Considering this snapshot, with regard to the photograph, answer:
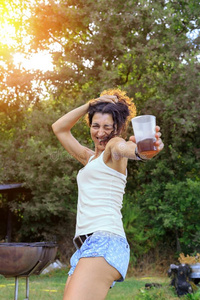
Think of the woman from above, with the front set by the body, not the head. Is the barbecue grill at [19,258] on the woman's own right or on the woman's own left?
on the woman's own right

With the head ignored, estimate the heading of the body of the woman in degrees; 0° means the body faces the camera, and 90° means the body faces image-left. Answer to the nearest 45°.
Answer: approximately 45°
